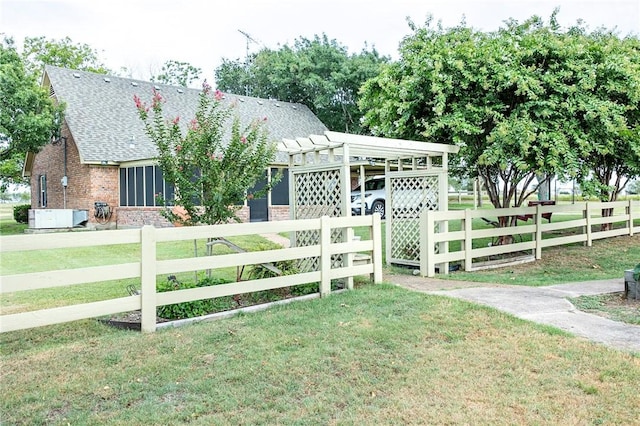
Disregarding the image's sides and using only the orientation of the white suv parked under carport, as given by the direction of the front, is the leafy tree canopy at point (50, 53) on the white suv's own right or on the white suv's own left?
on the white suv's own right

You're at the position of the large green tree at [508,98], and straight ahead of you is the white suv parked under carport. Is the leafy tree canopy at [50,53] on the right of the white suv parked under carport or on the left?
left

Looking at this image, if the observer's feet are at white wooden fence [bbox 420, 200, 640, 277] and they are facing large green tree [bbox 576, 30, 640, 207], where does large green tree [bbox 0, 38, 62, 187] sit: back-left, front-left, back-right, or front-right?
back-left

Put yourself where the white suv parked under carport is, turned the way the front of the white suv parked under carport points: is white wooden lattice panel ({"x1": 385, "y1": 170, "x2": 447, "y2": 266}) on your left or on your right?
on your left

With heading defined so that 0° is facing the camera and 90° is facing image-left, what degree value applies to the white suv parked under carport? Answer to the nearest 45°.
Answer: approximately 45°

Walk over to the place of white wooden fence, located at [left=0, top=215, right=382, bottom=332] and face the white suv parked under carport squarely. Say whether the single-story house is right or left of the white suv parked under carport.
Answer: left

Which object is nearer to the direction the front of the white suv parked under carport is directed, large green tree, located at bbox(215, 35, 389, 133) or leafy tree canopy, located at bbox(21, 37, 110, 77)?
the leafy tree canopy

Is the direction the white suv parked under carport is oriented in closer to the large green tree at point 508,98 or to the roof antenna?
the large green tree
